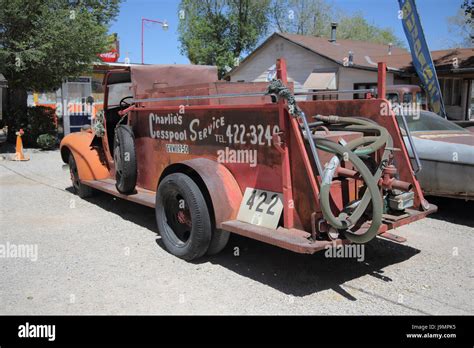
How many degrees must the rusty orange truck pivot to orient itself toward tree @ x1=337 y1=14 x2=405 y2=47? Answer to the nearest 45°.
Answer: approximately 45° to its right

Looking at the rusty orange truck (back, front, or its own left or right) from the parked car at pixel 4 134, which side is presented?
front

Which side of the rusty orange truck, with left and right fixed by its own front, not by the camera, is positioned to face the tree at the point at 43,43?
front

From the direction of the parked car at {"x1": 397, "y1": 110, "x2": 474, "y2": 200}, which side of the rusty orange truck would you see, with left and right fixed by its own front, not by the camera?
right

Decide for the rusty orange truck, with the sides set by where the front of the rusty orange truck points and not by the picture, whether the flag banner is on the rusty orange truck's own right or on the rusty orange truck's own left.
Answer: on the rusty orange truck's own right

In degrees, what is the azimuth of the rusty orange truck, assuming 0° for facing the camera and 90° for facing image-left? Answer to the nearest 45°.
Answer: approximately 135°

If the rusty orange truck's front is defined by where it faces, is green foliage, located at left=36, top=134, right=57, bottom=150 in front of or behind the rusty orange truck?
in front

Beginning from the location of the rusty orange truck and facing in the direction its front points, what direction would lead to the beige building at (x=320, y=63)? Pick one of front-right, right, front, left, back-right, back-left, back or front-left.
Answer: front-right
